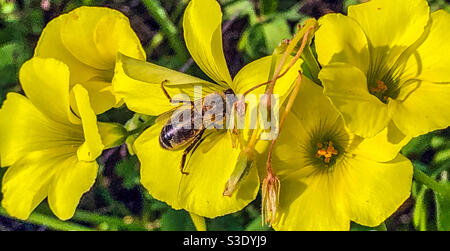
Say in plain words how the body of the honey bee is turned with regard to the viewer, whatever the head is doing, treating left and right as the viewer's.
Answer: facing away from the viewer and to the right of the viewer

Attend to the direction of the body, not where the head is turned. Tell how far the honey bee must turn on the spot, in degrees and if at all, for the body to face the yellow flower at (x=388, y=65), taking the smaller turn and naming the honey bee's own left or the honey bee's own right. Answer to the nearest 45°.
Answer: approximately 45° to the honey bee's own right

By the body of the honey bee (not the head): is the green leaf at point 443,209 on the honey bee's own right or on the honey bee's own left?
on the honey bee's own right

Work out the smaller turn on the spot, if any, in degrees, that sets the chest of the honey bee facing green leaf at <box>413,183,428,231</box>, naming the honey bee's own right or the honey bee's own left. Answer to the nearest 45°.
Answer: approximately 45° to the honey bee's own right
